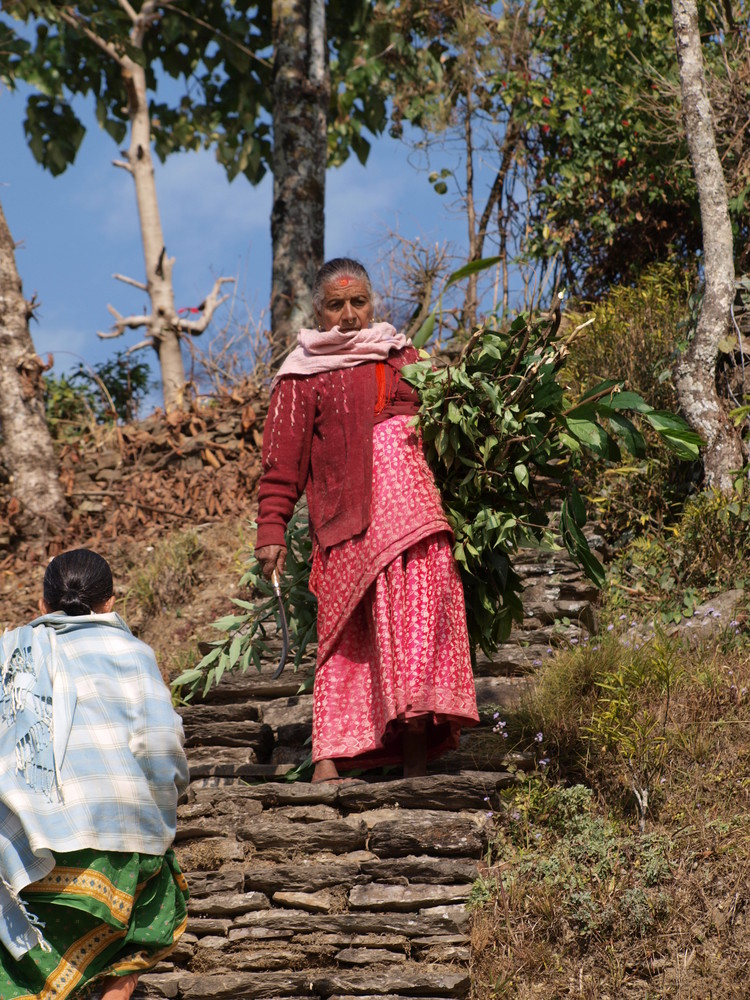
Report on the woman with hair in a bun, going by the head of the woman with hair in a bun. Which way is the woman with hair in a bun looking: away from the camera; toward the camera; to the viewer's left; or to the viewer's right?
away from the camera

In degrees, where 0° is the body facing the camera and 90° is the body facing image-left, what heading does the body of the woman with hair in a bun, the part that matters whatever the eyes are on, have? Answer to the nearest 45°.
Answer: approximately 180°

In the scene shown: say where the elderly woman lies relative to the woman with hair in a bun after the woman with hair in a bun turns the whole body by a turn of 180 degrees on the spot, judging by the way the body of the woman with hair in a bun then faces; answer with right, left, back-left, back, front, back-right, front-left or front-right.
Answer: back-left
